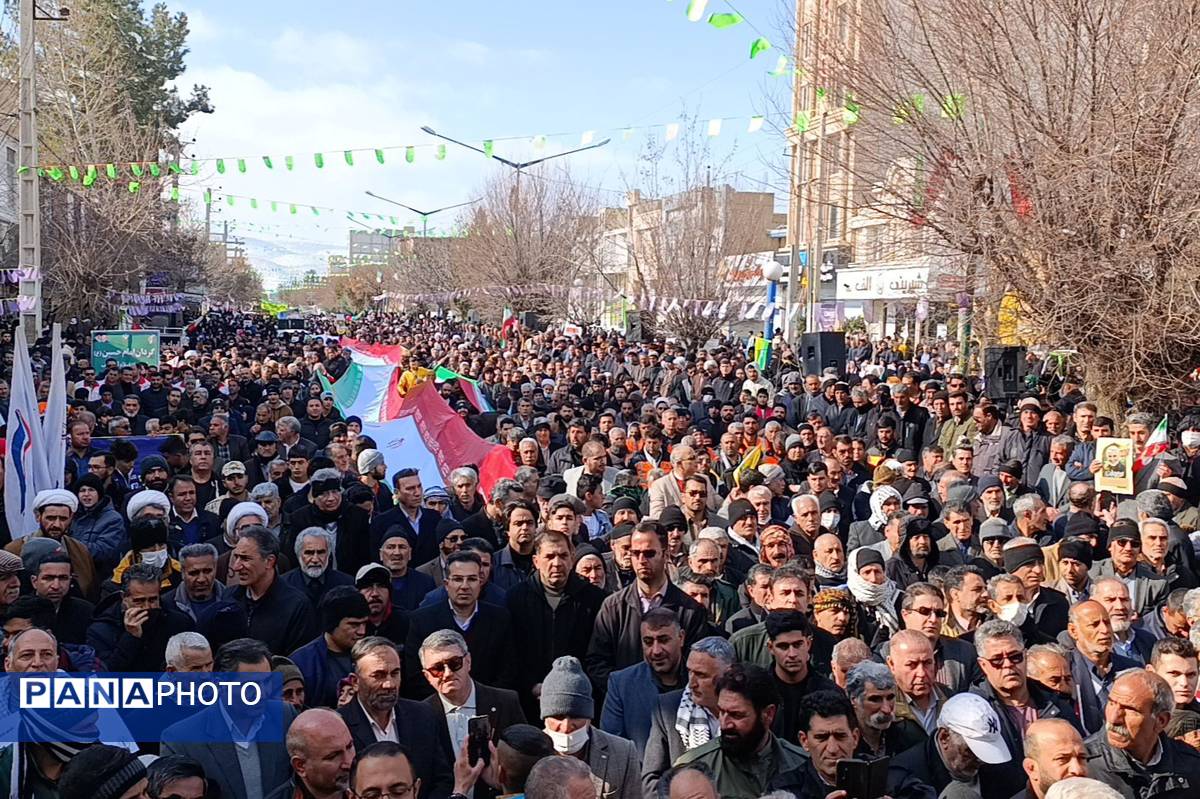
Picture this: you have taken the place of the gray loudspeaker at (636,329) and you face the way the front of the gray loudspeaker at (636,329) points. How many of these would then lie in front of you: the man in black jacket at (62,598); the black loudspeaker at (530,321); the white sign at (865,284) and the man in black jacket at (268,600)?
2

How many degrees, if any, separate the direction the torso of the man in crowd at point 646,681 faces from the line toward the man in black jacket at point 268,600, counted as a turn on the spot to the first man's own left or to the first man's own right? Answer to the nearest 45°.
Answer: approximately 135° to the first man's own right

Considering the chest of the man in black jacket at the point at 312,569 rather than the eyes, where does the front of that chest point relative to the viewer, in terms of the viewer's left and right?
facing the viewer

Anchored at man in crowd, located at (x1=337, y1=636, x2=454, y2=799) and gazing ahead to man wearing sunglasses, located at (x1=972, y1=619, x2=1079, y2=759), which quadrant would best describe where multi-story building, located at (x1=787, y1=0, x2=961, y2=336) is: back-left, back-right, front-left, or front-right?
front-left

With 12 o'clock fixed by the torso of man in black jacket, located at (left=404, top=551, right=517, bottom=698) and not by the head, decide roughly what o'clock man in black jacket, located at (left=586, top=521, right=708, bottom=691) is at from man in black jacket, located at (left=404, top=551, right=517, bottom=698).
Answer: man in black jacket, located at (left=586, top=521, right=708, bottom=691) is roughly at 9 o'clock from man in black jacket, located at (left=404, top=551, right=517, bottom=698).

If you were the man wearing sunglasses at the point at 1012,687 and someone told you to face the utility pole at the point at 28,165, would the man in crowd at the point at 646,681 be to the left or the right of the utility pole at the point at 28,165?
left

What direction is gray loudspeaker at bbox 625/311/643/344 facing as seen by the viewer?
toward the camera

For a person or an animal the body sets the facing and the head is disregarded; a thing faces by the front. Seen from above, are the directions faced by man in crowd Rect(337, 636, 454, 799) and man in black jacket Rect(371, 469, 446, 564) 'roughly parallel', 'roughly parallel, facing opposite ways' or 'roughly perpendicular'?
roughly parallel

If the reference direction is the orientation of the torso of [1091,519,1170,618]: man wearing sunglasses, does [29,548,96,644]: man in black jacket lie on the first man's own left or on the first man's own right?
on the first man's own right

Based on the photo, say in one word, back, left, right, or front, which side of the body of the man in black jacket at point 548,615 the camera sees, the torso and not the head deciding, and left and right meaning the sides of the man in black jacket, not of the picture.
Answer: front

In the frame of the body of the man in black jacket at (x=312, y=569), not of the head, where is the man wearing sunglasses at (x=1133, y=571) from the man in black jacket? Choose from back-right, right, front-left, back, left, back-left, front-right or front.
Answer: left

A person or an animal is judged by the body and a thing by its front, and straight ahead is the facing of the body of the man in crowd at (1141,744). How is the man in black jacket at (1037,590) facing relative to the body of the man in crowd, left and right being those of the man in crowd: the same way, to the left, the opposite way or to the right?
the same way

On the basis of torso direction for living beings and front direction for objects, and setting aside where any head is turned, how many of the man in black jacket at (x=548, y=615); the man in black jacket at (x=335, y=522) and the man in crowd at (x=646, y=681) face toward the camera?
3

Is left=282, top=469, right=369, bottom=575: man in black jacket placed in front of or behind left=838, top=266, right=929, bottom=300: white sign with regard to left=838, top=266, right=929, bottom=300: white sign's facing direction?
in front

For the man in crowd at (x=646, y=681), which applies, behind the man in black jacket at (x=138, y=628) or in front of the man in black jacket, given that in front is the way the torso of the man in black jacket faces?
in front

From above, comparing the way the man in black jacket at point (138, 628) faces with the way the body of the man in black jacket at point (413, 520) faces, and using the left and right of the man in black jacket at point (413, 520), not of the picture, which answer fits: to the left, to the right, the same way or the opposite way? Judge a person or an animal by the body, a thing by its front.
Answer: the same way

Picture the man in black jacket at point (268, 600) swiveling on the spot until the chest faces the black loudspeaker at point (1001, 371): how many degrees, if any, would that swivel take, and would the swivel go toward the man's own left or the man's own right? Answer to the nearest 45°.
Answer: approximately 180°

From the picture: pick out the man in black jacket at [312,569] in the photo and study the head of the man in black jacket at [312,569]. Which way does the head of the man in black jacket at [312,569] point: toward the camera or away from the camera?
toward the camera

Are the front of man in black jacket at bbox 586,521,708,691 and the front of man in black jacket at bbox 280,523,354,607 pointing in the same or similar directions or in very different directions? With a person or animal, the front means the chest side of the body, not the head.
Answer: same or similar directions
